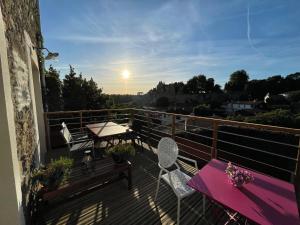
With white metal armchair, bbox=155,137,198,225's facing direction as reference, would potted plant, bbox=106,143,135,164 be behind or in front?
behind

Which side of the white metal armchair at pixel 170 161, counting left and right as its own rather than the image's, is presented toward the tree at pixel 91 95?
back

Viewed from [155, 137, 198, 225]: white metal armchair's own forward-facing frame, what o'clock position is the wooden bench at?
The wooden bench is roughly at 4 o'clock from the white metal armchair.

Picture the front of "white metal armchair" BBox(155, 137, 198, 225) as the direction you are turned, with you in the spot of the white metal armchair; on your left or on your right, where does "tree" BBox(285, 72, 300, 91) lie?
on your left

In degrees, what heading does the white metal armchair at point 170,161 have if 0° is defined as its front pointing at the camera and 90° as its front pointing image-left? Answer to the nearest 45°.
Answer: approximately 315°

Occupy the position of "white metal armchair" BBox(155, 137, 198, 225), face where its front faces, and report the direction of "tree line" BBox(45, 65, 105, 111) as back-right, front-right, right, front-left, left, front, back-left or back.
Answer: back

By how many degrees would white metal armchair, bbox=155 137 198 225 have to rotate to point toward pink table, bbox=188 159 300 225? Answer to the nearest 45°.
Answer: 0° — it already faces it

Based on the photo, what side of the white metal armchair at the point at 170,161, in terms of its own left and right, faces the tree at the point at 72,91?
back
